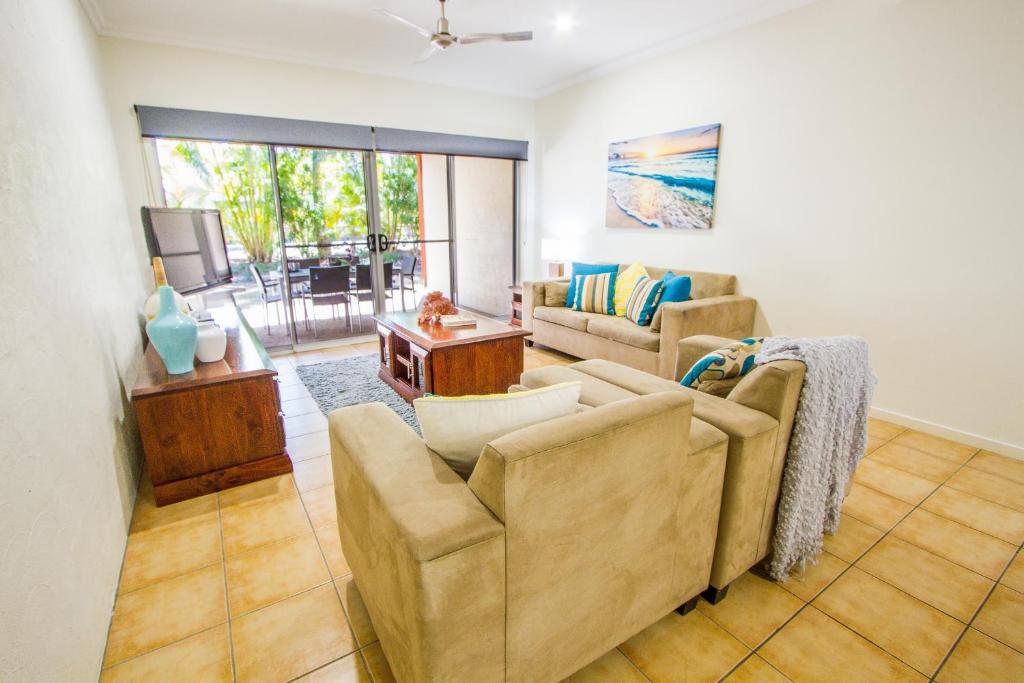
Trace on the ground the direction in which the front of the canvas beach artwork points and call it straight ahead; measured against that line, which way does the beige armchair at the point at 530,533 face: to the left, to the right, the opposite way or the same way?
to the right

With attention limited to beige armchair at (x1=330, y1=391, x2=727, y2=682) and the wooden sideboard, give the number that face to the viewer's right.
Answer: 1

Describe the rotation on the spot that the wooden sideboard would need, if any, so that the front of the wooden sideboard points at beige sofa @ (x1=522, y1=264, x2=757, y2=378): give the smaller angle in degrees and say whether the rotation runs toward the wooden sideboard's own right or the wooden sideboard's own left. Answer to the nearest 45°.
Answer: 0° — it already faces it

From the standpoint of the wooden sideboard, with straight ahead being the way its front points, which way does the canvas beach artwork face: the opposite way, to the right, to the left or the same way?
the opposite way

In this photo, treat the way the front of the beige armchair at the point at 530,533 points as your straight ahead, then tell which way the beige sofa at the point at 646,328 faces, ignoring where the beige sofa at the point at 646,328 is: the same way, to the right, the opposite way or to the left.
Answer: to the left

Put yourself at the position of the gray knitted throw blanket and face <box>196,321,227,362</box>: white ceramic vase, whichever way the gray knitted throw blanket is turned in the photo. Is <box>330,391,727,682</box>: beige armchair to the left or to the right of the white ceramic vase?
left

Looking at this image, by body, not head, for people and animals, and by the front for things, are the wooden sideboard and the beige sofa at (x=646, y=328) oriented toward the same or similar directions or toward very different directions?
very different directions

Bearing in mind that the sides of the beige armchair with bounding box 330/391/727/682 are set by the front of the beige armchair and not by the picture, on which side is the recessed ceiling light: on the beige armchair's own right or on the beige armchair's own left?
on the beige armchair's own right

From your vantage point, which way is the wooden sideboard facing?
to the viewer's right

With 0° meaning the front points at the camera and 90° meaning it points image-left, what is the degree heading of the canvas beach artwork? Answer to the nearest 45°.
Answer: approximately 45°

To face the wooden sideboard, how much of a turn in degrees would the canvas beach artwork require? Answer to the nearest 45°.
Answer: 0° — it already faces it

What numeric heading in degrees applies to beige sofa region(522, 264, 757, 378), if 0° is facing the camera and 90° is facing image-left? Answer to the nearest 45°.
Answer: approximately 45°
